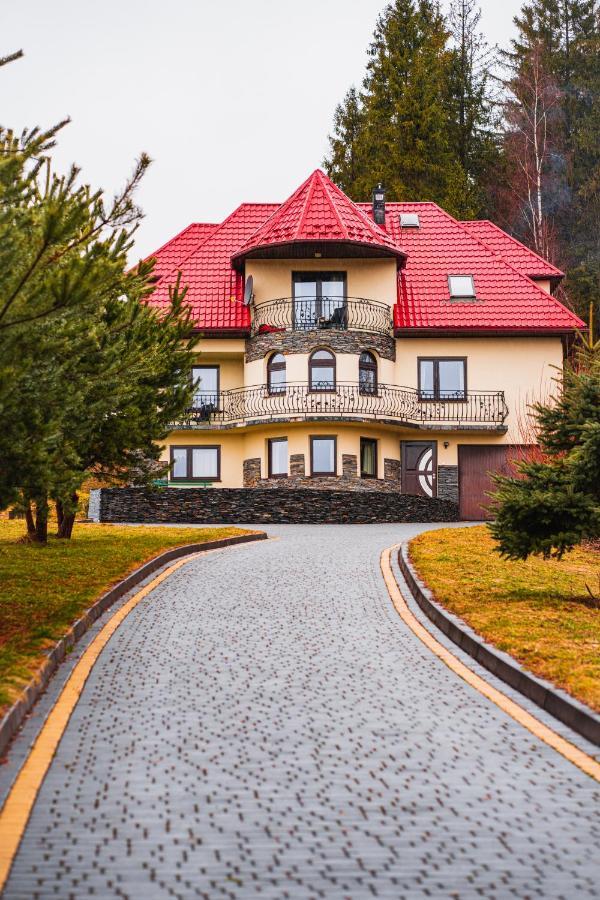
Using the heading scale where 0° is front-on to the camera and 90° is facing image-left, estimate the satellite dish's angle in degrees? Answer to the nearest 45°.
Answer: approximately 45°

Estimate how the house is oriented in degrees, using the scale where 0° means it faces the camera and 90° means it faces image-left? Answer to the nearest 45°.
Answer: approximately 0°

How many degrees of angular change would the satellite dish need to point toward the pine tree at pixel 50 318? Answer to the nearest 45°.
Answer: approximately 45° to its left
